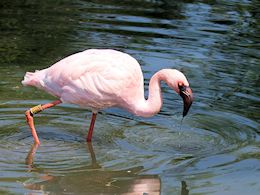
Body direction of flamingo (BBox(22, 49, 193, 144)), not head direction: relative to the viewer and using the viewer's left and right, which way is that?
facing to the right of the viewer
